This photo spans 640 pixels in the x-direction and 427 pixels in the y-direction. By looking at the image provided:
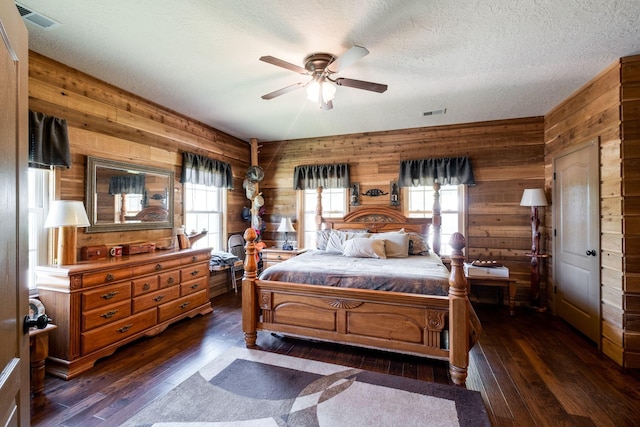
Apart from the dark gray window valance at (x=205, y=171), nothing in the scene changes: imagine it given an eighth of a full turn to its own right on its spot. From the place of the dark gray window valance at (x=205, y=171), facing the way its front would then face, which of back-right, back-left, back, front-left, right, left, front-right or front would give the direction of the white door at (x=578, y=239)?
front-left

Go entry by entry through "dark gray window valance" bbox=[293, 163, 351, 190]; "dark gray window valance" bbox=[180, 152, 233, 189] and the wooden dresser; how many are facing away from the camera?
0

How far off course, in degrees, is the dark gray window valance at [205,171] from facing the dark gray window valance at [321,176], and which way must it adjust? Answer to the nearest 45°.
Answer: approximately 45° to its left

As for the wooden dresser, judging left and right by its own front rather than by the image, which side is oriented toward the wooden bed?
front

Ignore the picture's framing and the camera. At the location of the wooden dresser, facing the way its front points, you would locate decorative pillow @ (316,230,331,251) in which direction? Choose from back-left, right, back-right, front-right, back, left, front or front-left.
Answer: front-left

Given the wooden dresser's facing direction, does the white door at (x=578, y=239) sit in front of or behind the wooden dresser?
in front

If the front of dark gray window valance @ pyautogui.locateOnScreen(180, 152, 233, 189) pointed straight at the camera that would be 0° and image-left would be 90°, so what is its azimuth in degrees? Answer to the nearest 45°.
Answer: approximately 315°

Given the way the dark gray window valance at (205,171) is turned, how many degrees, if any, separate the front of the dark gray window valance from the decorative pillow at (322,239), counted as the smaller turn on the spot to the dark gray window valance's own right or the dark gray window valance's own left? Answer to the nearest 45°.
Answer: approximately 45° to the dark gray window valance's own left

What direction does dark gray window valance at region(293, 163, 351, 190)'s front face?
toward the camera

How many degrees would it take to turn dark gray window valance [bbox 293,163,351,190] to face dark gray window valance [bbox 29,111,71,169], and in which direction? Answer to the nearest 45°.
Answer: approximately 45° to its right

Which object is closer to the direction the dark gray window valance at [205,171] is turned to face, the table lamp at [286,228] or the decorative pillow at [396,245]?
the decorative pillow

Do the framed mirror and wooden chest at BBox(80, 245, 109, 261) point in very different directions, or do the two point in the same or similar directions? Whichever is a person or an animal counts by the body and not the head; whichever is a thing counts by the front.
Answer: same or similar directions

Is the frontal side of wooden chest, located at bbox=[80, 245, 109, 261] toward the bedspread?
yes

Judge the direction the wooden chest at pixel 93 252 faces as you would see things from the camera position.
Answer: facing the viewer and to the right of the viewer

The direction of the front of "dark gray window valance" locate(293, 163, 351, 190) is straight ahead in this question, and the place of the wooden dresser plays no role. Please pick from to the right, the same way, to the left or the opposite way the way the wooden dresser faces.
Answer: to the left

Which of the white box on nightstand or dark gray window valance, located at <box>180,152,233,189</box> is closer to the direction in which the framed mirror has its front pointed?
the white box on nightstand

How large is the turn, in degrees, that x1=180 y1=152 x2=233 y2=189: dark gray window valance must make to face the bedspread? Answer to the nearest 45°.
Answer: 0° — it already faces it

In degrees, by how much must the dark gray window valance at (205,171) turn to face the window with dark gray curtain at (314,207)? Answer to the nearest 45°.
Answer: approximately 45° to its left

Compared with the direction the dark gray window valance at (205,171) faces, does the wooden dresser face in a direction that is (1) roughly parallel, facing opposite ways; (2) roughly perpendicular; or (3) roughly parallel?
roughly parallel
